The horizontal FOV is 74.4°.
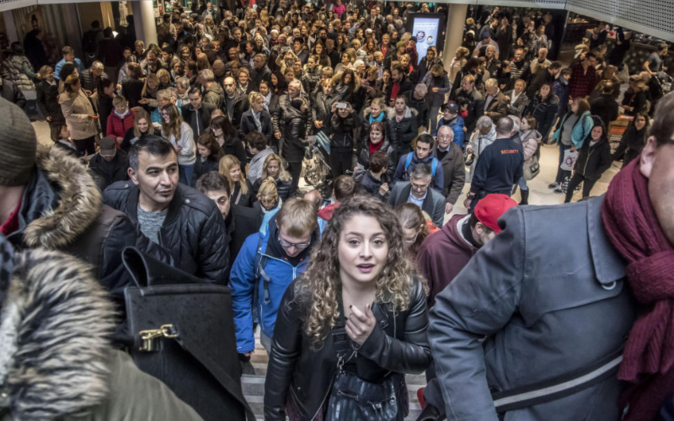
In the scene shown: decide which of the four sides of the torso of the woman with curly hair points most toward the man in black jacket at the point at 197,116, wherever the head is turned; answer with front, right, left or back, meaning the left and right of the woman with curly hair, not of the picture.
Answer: back

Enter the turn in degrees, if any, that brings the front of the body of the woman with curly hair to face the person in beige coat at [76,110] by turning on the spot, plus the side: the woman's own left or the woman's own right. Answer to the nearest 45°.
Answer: approximately 135° to the woman's own right

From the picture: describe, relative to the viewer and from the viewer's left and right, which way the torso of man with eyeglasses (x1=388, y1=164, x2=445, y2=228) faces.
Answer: facing the viewer

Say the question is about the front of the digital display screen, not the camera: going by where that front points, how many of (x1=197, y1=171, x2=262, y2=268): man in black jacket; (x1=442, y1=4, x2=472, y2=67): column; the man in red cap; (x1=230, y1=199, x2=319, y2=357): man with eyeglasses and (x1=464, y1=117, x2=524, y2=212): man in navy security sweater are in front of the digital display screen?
4

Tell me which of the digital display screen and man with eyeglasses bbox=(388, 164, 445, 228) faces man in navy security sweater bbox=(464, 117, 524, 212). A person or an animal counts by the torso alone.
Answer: the digital display screen

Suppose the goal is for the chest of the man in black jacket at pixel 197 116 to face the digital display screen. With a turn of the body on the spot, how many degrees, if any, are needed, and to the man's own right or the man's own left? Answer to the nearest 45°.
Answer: approximately 135° to the man's own left

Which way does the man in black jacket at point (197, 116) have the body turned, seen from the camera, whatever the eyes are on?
toward the camera

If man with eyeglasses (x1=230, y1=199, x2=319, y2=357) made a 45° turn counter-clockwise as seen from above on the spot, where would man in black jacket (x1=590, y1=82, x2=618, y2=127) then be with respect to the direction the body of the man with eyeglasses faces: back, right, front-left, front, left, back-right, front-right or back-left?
front-left

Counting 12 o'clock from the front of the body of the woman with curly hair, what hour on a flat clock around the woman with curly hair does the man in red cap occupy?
The man in red cap is roughly at 7 o'clock from the woman with curly hair.

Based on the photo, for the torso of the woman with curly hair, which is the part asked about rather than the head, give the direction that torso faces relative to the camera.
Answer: toward the camera

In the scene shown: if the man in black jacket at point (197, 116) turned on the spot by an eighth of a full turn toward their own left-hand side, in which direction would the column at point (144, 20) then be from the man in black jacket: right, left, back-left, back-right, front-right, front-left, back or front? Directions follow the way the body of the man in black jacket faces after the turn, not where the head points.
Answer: back-left

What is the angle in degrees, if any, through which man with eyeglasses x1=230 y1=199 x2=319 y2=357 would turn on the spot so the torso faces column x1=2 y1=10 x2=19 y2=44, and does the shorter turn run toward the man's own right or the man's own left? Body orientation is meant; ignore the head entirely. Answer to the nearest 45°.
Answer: approximately 180°

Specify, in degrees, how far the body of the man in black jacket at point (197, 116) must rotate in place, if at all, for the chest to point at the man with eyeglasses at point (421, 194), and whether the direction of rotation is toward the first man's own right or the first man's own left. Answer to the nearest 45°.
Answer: approximately 45° to the first man's own left

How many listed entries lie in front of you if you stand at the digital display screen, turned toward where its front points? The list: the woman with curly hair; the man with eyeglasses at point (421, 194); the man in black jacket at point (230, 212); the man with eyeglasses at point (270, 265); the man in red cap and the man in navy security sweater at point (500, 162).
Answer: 6
